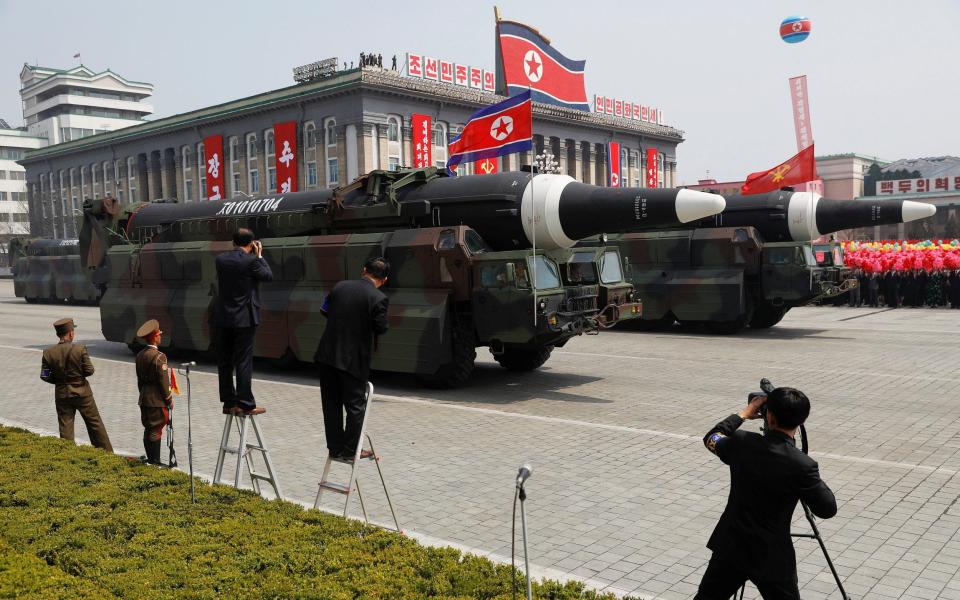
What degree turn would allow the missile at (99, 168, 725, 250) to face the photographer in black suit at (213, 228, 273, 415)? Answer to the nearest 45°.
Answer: approximately 90° to its right

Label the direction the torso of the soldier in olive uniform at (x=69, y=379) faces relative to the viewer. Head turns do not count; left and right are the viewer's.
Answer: facing away from the viewer

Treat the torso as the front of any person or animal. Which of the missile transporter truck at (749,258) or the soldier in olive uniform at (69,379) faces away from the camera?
the soldier in olive uniform

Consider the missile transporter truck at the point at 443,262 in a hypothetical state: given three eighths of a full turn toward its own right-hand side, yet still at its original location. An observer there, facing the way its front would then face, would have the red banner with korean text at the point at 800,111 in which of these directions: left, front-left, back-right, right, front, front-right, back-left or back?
back-right

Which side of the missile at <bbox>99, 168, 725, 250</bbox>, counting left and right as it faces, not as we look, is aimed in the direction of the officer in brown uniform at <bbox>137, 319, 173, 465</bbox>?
right

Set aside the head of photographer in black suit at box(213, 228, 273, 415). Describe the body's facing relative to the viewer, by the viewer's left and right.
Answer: facing away from the viewer and to the right of the viewer

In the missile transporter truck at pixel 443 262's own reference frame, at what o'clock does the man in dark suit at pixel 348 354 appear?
The man in dark suit is roughly at 2 o'clock from the missile transporter truck.

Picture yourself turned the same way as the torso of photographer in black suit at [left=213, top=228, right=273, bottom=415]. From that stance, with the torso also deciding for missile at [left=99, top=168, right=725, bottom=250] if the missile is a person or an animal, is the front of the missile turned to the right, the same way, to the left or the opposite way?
to the right

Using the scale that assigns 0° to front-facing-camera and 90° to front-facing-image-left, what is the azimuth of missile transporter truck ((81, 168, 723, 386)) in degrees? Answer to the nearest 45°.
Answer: approximately 315°

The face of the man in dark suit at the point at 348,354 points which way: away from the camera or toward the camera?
away from the camera

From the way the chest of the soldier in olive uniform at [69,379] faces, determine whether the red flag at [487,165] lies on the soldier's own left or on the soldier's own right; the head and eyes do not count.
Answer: on the soldier's own right
